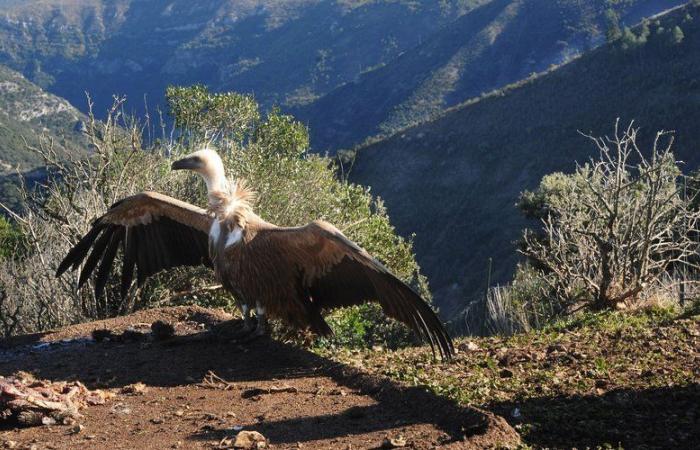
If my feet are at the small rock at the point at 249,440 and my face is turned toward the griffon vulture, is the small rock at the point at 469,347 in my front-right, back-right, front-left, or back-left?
front-right

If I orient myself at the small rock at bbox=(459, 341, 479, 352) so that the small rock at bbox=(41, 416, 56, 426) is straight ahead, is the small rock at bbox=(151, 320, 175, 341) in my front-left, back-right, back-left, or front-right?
front-right

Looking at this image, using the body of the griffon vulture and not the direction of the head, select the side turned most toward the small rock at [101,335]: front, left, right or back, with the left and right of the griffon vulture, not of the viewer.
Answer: right

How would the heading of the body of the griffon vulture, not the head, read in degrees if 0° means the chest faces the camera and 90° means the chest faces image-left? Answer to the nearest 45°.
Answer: approximately 45°

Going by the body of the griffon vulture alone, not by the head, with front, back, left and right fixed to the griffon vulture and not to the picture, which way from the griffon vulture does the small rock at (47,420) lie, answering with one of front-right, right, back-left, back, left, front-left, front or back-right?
front

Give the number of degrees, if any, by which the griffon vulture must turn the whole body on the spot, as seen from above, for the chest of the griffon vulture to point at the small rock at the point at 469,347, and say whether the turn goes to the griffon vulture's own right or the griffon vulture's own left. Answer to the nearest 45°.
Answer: approximately 135° to the griffon vulture's own left

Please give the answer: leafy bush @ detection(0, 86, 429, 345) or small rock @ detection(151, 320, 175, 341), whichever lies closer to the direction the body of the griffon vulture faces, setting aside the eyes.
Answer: the small rock

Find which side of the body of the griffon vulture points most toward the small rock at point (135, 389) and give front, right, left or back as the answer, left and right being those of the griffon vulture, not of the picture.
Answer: front
